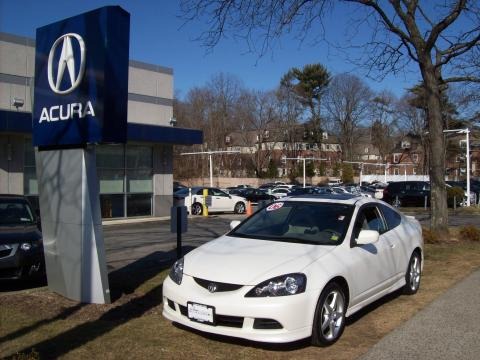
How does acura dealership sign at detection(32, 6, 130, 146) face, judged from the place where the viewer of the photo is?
facing the viewer and to the left of the viewer

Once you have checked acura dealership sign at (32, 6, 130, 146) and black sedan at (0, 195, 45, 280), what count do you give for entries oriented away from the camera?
0

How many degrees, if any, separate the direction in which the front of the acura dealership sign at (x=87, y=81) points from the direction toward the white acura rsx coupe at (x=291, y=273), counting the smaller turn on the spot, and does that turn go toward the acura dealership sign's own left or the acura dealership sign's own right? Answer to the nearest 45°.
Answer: approximately 90° to the acura dealership sign's own left

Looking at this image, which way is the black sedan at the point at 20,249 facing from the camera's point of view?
toward the camera

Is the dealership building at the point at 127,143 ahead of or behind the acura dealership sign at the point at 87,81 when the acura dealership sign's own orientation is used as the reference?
behind

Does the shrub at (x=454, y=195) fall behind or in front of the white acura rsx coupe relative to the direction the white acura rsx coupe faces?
behind

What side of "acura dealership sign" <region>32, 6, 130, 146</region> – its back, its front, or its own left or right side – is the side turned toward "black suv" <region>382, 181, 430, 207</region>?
back

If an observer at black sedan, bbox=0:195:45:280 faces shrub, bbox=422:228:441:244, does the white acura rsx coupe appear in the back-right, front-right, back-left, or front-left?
front-right

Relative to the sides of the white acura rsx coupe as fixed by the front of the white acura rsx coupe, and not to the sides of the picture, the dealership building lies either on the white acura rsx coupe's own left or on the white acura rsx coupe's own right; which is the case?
on the white acura rsx coupe's own right

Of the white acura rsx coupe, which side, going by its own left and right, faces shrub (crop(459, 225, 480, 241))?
back

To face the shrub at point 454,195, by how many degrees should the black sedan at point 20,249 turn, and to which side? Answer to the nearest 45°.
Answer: approximately 135° to its left
